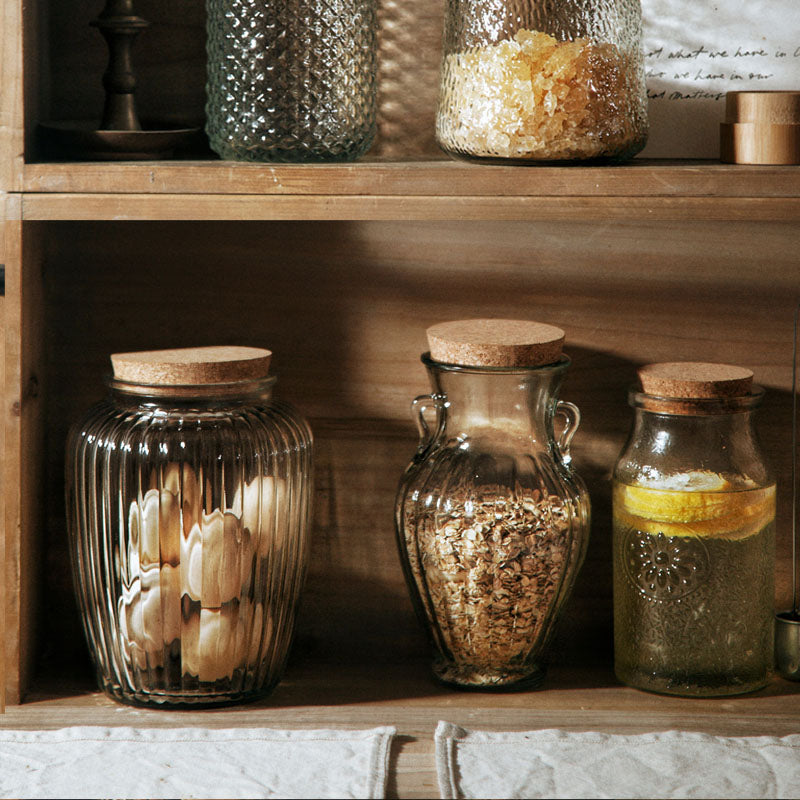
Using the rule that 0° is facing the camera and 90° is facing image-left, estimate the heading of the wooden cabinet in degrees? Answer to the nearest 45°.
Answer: approximately 0°
